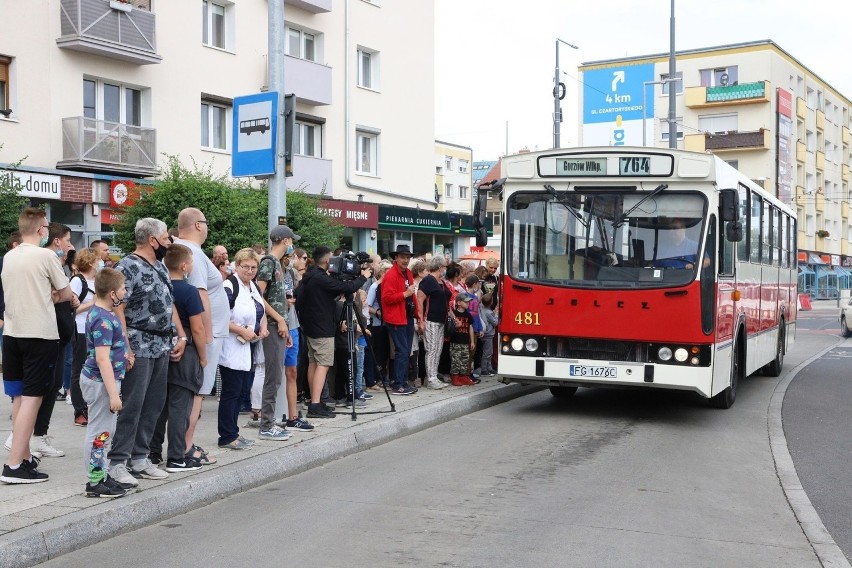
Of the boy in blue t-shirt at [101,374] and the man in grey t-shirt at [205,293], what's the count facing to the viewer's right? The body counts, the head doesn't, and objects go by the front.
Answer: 2

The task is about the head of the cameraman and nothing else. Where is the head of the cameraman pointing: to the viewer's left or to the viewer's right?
to the viewer's right

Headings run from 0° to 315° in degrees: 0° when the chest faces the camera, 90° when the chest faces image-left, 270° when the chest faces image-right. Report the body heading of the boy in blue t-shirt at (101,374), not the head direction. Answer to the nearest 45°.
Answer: approximately 270°

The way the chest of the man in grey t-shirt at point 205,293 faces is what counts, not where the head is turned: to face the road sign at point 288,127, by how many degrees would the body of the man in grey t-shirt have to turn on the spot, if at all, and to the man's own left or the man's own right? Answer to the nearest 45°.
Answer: approximately 90° to the man's own left

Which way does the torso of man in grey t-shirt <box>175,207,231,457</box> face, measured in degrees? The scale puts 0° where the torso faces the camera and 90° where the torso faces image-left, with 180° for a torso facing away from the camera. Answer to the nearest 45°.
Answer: approximately 270°

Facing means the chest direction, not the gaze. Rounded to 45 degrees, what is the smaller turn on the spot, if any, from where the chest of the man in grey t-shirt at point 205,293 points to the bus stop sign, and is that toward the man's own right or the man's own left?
approximately 90° to the man's own left

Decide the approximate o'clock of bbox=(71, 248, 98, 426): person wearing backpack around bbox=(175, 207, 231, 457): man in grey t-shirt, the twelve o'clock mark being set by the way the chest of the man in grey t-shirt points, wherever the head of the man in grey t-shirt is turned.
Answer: The person wearing backpack is roughly at 8 o'clock from the man in grey t-shirt.

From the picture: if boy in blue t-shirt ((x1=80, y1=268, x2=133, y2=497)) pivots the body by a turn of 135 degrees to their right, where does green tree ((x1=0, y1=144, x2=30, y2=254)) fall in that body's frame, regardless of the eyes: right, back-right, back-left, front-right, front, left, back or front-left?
back-right

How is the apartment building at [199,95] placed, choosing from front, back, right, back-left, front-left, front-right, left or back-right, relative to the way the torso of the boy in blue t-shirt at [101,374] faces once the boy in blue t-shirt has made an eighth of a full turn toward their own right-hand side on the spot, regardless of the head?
back-left

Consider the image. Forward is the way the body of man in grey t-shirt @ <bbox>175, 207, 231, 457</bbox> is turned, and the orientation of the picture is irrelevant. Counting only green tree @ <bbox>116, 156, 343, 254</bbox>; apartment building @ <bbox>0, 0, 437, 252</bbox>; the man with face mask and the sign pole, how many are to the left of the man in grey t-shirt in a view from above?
3
